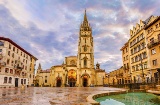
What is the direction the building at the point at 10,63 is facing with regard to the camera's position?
facing the viewer and to the right of the viewer

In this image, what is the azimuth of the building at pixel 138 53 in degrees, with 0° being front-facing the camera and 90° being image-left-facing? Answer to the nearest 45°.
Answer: approximately 45°

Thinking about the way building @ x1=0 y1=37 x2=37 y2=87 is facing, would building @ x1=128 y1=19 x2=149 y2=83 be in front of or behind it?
in front

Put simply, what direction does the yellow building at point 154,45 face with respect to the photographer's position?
facing the viewer and to the left of the viewer

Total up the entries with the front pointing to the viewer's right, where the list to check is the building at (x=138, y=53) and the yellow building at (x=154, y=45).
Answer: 0

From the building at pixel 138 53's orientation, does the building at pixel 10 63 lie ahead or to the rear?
ahead

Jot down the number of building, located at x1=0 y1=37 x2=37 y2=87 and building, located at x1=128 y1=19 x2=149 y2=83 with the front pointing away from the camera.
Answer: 0
